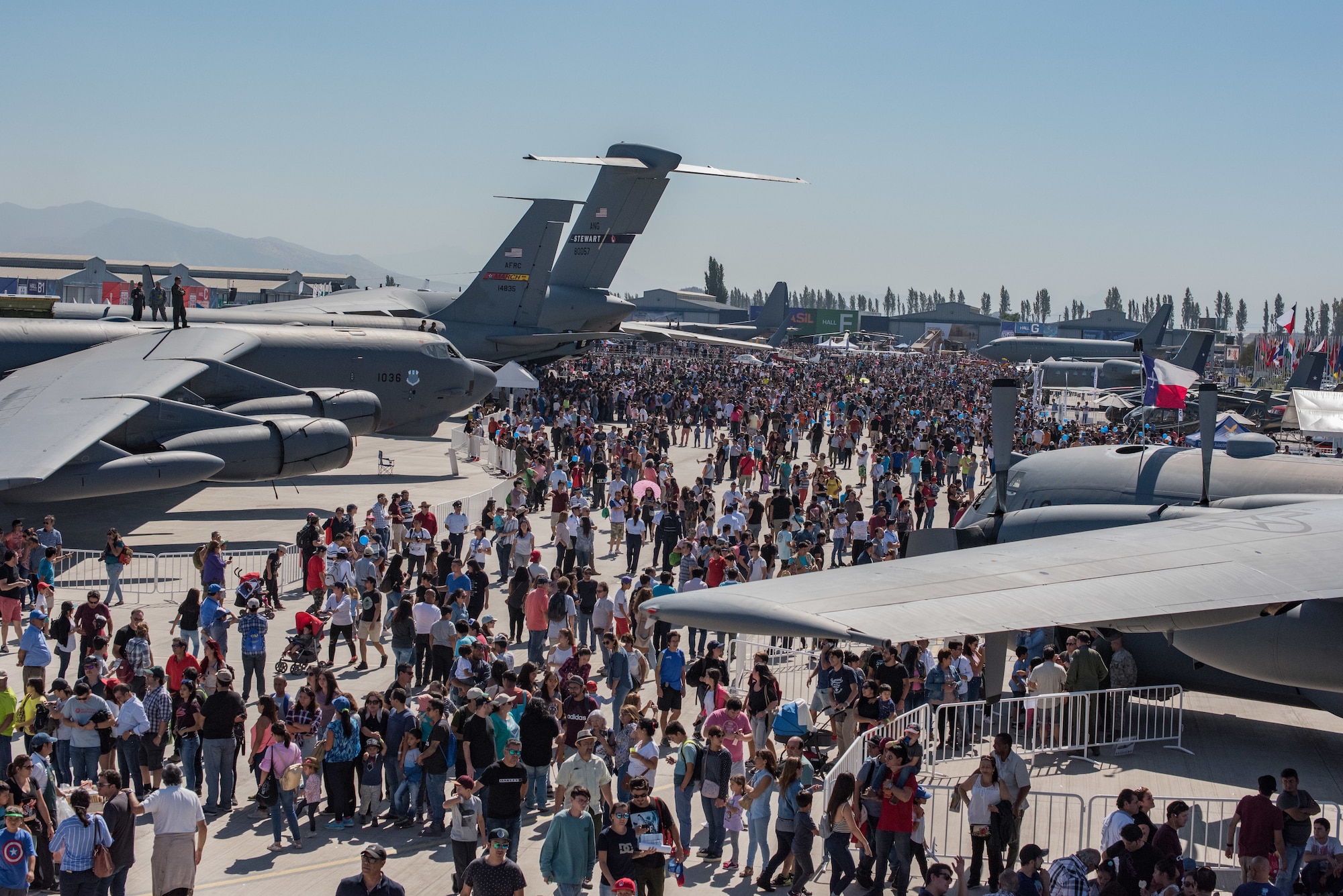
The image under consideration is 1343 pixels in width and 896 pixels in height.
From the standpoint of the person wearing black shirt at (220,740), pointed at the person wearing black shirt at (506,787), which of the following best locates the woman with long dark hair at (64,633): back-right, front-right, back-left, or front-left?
back-left

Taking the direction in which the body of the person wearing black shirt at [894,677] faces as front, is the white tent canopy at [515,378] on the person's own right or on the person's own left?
on the person's own right

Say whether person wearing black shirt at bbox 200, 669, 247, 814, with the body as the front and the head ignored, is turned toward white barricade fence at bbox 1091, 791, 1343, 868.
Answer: no

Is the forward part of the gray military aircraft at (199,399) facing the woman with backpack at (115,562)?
no

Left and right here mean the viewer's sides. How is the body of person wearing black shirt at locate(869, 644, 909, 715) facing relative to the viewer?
facing the viewer and to the left of the viewer

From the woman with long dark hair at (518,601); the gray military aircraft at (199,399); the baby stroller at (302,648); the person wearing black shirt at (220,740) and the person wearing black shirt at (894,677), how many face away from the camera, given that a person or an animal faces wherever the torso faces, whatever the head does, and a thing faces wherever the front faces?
2

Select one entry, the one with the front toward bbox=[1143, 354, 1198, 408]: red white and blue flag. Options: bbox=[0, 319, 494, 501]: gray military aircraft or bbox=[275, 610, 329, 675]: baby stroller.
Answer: the gray military aircraft

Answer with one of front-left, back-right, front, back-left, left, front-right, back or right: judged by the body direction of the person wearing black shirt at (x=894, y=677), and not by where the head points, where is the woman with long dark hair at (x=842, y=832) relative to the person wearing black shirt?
front-left

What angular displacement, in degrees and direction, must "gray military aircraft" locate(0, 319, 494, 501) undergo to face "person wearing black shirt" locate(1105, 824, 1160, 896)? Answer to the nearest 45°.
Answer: approximately 90° to its right

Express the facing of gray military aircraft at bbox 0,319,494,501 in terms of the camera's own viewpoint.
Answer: facing to the right of the viewer

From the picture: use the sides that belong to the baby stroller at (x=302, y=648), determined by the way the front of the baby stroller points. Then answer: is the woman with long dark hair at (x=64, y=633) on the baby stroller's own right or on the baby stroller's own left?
on the baby stroller's own right

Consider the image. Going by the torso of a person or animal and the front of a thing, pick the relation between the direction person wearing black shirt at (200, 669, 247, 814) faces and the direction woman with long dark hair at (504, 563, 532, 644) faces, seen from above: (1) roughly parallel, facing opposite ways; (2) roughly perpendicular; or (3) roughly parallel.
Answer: roughly parallel

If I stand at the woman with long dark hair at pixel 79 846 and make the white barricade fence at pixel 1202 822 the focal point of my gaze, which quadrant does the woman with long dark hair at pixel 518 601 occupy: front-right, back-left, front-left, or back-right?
front-left
